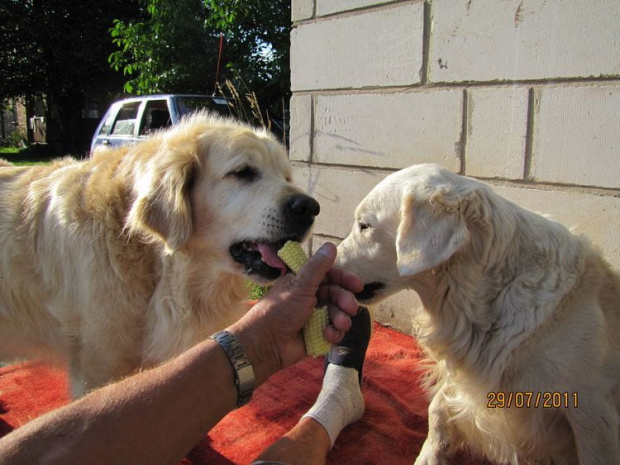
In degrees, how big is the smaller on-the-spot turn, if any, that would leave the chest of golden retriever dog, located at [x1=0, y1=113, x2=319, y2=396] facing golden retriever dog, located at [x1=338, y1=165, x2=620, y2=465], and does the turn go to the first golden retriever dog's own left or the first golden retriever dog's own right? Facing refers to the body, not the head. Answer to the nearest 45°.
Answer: approximately 45° to the first golden retriever dog's own right

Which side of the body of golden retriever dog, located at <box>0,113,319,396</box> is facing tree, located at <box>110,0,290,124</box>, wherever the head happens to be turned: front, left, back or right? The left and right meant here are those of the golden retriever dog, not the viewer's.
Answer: left

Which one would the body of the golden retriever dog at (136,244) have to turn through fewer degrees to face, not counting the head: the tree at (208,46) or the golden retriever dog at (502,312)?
the golden retriever dog

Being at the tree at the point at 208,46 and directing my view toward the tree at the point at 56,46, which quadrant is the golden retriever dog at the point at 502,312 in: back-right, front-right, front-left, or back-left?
back-left

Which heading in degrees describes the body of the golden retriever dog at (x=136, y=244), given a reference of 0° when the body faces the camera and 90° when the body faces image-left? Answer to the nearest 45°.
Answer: approximately 270°

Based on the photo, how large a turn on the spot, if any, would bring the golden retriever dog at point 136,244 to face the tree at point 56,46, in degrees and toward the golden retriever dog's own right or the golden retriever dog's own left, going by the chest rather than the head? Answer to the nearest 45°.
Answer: approximately 90° to the golden retriever dog's own left
